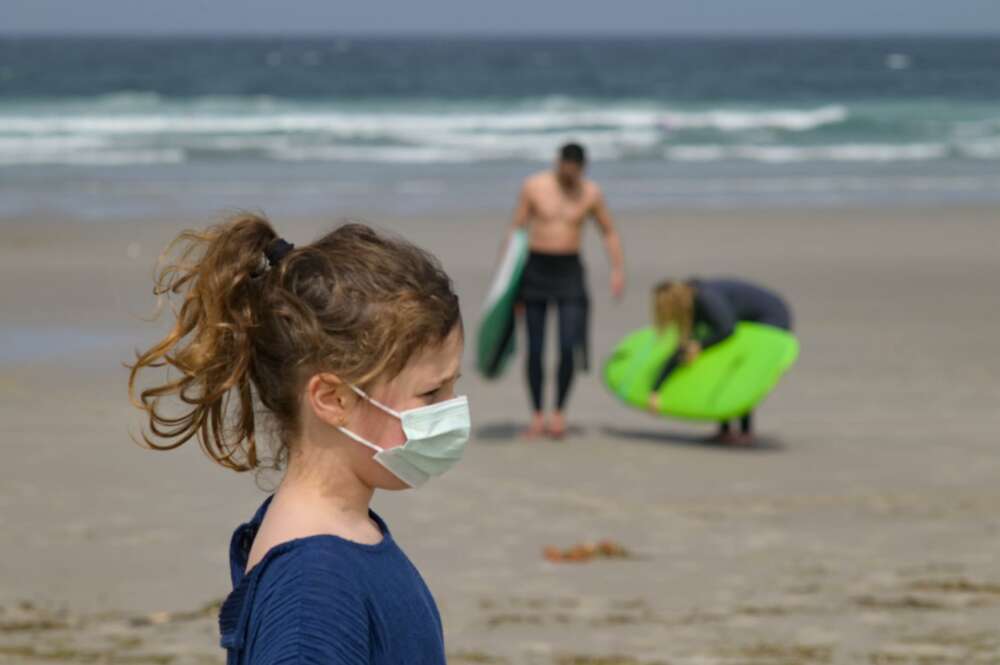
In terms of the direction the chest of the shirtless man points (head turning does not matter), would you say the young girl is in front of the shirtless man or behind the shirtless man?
in front

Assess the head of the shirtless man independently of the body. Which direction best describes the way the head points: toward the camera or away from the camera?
toward the camera

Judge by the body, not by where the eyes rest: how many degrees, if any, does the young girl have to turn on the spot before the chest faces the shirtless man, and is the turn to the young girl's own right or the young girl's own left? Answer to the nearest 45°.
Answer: approximately 90° to the young girl's own left

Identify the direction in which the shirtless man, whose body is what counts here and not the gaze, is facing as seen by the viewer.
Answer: toward the camera

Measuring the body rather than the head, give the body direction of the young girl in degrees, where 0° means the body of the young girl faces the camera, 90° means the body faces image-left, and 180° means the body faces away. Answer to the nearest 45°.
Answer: approximately 270°

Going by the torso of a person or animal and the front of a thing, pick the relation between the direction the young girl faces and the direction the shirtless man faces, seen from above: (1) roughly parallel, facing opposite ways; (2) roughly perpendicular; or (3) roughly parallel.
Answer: roughly perpendicular

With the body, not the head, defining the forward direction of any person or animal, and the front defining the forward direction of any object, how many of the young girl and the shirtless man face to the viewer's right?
1

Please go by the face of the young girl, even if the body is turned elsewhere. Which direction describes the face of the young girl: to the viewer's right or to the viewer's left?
to the viewer's right

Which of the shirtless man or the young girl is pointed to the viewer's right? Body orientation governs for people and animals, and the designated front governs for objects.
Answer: the young girl
